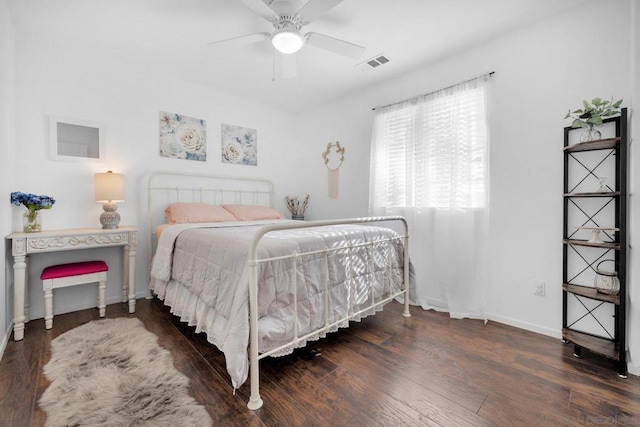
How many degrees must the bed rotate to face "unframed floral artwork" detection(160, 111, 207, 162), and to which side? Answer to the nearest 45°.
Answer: approximately 180°

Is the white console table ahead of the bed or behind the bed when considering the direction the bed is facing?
behind

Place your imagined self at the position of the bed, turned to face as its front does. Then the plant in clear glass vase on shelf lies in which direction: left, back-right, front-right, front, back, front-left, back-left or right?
front-left

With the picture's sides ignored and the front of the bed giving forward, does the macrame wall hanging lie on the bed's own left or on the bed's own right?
on the bed's own left

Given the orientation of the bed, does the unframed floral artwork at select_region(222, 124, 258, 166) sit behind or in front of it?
behind

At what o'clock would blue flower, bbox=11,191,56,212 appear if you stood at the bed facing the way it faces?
The blue flower is roughly at 5 o'clock from the bed.

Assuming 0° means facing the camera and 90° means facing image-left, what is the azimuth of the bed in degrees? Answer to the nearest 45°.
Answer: approximately 315°

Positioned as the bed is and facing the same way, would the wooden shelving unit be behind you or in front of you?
in front

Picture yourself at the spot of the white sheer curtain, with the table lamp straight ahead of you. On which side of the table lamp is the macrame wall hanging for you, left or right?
right
